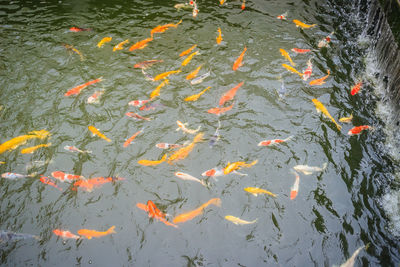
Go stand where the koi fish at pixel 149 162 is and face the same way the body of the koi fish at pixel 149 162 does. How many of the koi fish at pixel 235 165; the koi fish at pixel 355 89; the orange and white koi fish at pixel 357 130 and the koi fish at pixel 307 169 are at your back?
4

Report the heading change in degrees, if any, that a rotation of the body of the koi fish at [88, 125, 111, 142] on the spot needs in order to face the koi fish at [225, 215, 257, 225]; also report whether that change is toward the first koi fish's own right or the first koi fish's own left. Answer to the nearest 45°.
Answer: approximately 180°

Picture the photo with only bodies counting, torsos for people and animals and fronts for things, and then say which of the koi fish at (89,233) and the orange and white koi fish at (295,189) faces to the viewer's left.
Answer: the koi fish

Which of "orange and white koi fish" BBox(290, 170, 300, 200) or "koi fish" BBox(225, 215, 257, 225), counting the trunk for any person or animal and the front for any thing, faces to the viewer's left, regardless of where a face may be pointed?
the koi fish

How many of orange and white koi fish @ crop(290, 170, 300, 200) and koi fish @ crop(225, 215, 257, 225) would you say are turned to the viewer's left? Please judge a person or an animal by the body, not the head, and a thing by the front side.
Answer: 1

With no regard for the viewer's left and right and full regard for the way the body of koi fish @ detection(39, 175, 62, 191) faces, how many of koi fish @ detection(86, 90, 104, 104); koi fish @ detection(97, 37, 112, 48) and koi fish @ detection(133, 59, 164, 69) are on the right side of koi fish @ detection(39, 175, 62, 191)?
3

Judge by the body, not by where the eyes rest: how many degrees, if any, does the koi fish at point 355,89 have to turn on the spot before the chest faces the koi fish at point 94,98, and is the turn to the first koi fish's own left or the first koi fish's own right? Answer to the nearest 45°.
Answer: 0° — it already faces it

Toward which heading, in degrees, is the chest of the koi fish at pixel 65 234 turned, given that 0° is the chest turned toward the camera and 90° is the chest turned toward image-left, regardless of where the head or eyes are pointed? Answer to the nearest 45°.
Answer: approximately 90°

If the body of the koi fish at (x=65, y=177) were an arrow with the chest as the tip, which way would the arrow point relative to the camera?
to the viewer's left
